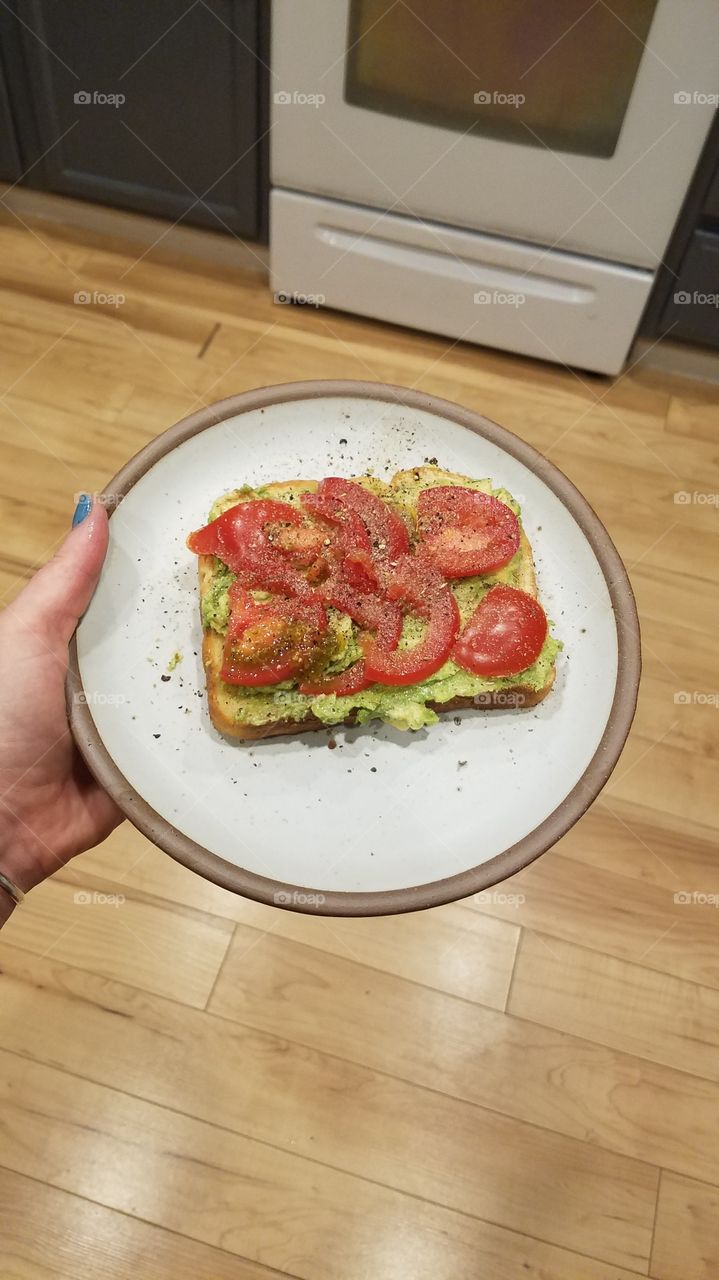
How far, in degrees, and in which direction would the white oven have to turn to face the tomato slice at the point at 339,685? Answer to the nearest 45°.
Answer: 0° — it already faces it

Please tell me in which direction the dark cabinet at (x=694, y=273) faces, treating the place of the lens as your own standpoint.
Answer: facing the viewer

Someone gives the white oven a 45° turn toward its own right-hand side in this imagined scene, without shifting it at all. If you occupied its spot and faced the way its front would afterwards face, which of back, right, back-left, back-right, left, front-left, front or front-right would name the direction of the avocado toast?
front-left

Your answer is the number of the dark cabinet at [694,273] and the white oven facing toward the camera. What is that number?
2

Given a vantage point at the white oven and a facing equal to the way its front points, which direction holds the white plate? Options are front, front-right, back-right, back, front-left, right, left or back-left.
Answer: front

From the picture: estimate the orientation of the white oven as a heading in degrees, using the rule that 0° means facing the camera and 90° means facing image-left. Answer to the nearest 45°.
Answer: approximately 0°

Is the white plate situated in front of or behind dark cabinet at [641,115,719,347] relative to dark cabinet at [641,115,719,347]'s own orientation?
in front

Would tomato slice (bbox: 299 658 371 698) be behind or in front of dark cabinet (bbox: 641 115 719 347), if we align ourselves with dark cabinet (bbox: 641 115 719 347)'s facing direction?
in front

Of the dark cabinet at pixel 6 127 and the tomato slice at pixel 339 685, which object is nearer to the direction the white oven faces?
the tomato slice

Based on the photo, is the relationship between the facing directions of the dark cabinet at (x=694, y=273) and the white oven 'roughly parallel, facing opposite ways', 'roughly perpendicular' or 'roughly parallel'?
roughly parallel

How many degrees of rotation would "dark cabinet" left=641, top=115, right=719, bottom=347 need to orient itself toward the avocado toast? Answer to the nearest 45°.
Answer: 0° — it already faces it
